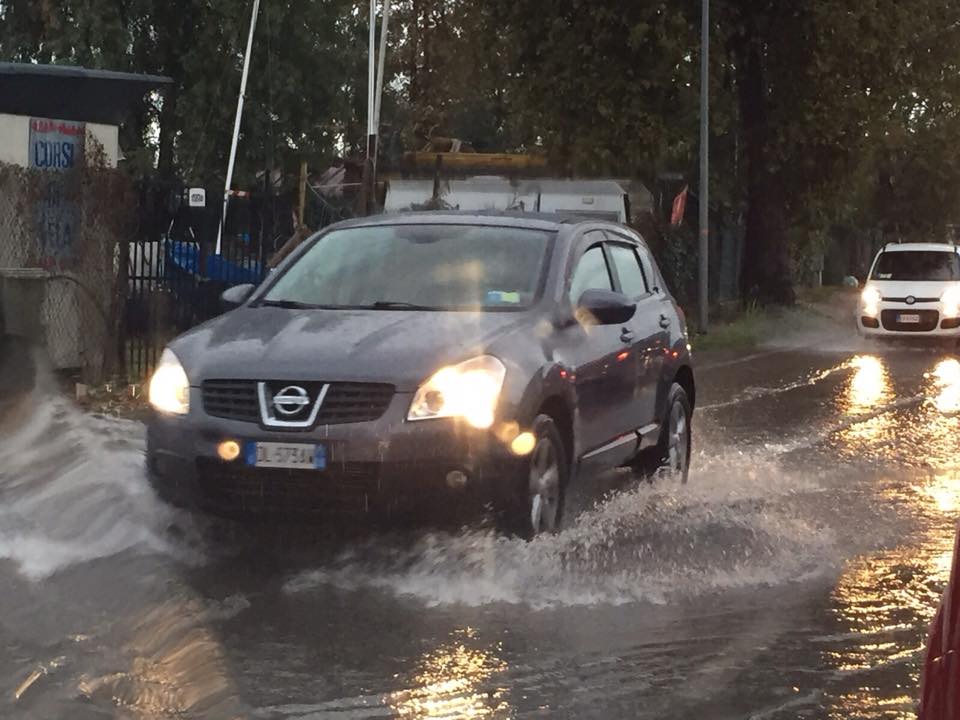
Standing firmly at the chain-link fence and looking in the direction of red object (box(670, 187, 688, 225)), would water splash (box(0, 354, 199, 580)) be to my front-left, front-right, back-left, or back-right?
back-right

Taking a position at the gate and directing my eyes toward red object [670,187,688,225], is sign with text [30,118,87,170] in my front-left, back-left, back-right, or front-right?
back-left

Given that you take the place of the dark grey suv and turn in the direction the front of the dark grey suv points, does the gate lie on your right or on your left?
on your right

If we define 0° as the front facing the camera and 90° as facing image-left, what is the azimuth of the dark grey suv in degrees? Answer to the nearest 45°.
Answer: approximately 45°

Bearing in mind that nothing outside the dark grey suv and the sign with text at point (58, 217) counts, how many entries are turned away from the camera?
0

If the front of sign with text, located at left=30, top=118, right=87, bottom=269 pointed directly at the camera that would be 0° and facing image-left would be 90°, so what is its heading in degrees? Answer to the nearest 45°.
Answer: approximately 0°

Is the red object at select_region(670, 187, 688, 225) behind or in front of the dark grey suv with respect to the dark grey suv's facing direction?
behind

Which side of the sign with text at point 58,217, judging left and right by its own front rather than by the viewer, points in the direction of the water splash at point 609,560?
front

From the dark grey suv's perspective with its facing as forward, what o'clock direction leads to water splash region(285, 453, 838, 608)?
The water splash is roughly at 8 o'clock from the dark grey suv.

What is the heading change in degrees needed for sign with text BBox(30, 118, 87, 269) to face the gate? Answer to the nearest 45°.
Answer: approximately 135° to its left

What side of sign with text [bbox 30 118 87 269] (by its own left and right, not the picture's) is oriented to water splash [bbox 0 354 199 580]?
front

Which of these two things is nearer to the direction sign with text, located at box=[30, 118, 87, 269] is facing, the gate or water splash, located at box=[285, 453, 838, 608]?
the water splash
